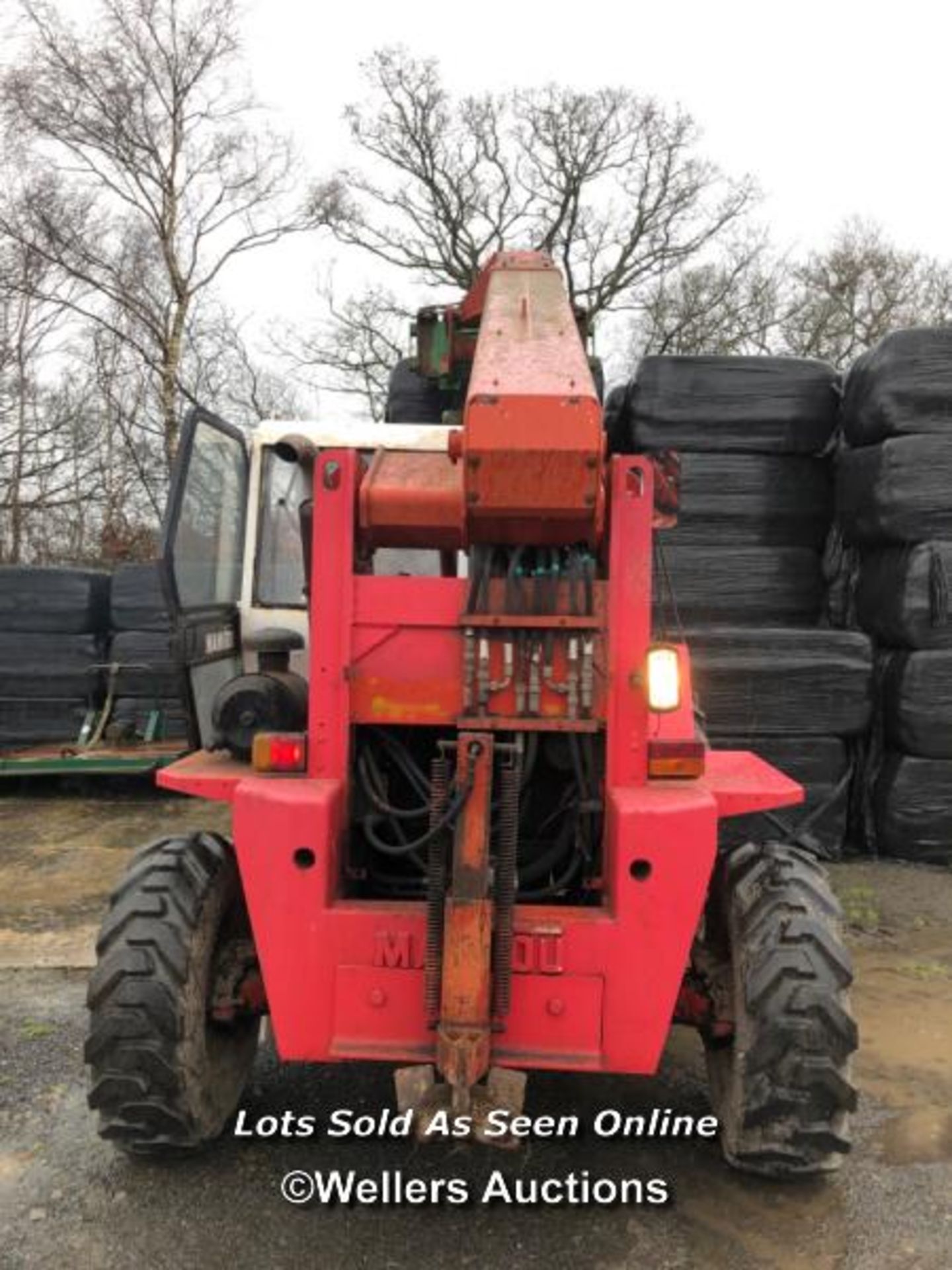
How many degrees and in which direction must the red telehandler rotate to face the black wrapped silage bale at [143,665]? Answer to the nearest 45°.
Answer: approximately 45° to its left

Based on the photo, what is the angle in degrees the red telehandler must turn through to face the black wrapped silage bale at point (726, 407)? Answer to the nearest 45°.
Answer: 0° — it already faces it

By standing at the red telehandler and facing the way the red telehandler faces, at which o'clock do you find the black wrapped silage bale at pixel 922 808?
The black wrapped silage bale is roughly at 1 o'clock from the red telehandler.

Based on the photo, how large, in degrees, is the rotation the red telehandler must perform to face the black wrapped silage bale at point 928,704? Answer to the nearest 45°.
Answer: approximately 45° to its right

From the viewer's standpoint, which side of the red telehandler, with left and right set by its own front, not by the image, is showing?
back

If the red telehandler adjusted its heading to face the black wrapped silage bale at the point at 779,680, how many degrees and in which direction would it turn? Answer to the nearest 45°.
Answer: approximately 45° to its right

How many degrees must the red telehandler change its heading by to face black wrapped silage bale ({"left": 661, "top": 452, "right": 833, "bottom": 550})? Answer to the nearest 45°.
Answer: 0° — it already faces it
